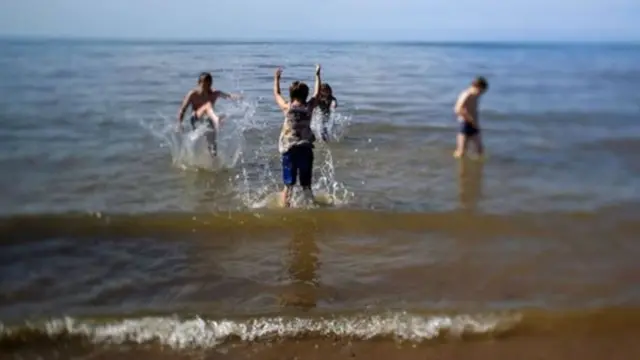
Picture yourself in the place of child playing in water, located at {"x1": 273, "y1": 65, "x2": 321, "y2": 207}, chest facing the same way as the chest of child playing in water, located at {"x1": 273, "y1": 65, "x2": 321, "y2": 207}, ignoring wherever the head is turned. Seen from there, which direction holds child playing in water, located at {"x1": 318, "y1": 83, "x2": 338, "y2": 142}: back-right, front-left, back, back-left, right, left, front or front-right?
front

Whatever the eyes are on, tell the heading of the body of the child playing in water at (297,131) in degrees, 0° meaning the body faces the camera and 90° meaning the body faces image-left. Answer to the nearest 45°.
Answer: approximately 180°

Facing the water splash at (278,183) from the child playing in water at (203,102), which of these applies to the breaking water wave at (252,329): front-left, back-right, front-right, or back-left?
front-right

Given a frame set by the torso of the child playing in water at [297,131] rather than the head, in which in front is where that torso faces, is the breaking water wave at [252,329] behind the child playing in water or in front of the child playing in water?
behind

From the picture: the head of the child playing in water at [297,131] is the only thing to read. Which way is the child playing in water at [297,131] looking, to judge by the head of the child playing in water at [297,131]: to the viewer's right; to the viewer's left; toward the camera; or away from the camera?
away from the camera

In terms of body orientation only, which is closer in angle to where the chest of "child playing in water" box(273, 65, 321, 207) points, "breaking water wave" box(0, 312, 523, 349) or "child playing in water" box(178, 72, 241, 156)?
the child playing in water

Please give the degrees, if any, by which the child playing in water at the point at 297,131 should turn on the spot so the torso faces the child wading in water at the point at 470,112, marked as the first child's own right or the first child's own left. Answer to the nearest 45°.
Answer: approximately 45° to the first child's own right

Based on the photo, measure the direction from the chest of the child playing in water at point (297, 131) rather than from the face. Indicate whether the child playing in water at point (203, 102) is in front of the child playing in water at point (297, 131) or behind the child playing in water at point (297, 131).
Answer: in front
